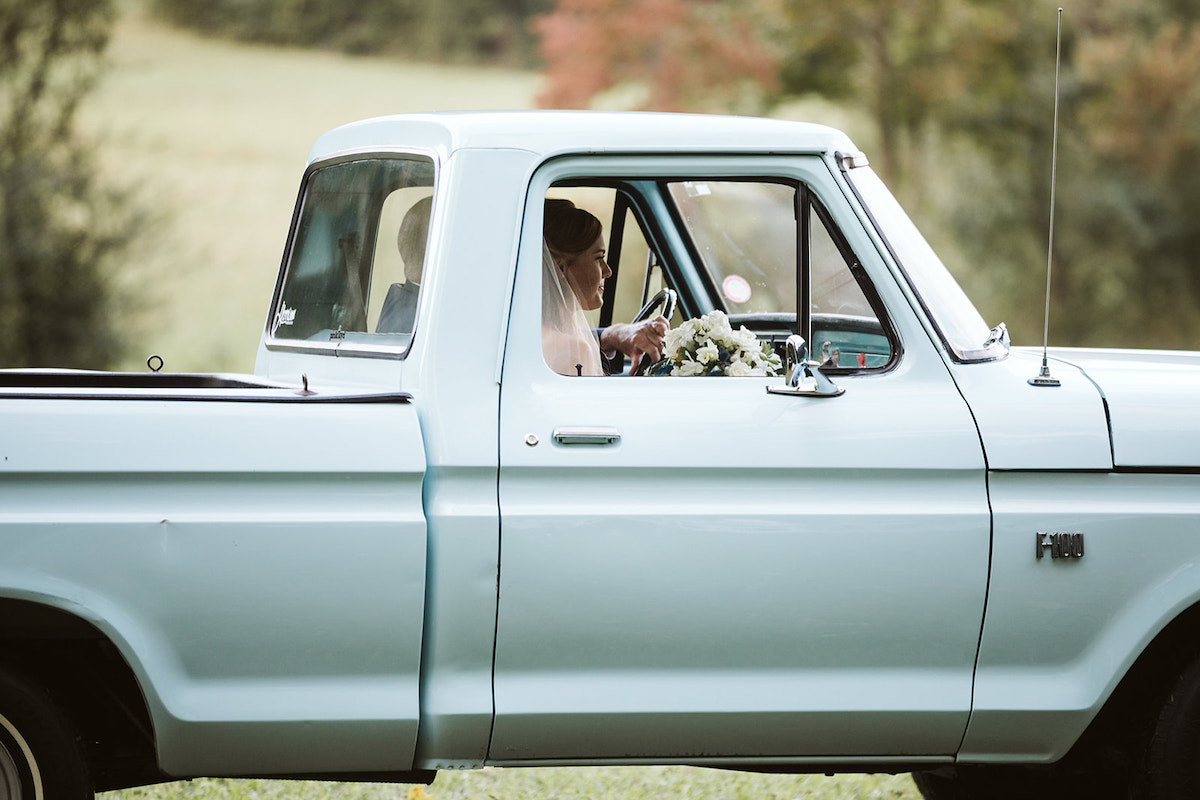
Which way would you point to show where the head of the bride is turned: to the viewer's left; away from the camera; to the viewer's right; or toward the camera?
to the viewer's right

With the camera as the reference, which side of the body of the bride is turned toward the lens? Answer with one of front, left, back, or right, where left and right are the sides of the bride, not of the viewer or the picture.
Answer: right
